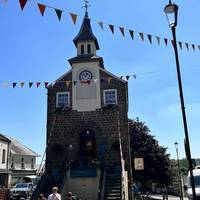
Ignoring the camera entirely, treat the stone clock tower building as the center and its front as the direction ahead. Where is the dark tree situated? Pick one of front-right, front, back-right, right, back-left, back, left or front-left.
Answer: back-left

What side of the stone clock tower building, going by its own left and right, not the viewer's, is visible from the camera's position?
front

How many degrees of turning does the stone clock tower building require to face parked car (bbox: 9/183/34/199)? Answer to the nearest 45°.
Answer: approximately 90° to its right

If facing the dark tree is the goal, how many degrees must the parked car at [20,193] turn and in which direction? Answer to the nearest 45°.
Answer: approximately 135° to its left

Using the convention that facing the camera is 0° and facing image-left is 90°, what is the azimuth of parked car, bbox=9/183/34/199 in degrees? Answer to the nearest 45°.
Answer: approximately 45°

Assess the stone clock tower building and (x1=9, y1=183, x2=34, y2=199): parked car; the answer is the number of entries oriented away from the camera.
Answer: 0

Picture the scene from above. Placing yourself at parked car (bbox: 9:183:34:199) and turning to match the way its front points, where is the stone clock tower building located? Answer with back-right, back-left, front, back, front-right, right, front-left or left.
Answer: left
